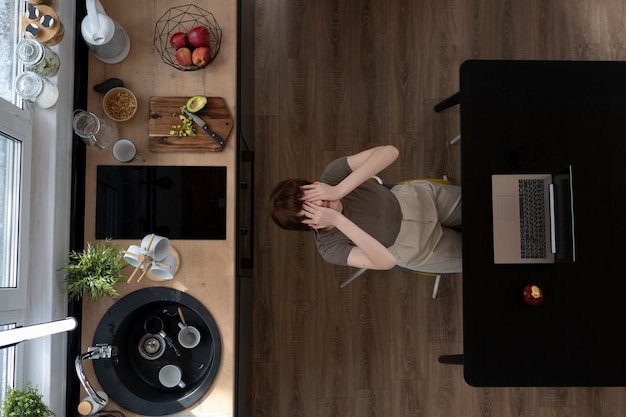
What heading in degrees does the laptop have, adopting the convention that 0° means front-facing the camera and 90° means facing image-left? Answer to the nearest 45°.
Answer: approximately 90°

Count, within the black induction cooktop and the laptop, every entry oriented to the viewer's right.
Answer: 1

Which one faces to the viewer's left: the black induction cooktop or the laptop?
the laptop

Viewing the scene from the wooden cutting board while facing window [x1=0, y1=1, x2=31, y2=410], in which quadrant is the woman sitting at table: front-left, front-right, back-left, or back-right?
back-left

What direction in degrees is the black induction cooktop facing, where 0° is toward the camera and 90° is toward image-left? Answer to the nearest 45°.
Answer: approximately 270°
